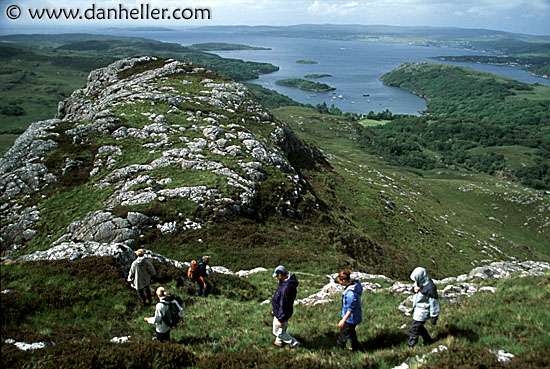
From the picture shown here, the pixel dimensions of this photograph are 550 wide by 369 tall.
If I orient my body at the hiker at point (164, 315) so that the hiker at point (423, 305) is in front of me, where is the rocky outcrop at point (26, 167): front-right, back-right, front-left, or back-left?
back-left

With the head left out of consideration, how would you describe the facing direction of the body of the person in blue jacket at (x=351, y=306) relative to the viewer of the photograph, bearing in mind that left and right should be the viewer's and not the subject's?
facing to the left of the viewer

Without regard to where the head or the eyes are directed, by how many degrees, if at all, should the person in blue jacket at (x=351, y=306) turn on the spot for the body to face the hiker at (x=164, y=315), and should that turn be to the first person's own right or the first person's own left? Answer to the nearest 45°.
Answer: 0° — they already face them

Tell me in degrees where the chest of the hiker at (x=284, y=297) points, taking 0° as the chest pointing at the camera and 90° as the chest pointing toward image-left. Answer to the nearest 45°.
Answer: approximately 90°

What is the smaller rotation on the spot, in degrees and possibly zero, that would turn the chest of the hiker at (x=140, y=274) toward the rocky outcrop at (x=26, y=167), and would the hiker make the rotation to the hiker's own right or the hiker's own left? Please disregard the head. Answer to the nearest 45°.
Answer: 0° — they already face it

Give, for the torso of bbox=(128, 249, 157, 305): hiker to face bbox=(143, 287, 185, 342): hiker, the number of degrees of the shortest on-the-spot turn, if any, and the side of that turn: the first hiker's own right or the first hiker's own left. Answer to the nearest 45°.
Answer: approximately 180°

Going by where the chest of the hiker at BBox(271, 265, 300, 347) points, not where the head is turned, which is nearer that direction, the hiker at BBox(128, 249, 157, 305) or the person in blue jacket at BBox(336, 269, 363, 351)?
the hiker

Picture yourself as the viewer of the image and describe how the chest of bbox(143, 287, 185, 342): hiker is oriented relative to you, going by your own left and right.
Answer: facing away from the viewer and to the left of the viewer

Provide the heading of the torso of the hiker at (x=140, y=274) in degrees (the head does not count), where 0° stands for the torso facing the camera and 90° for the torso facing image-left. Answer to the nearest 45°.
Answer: approximately 180°

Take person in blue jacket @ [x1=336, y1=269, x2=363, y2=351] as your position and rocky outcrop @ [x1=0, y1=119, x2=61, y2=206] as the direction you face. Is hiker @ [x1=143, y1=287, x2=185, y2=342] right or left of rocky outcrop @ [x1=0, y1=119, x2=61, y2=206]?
left
